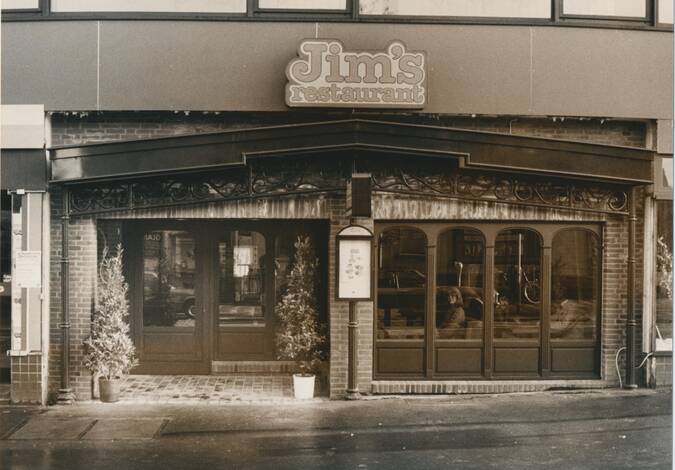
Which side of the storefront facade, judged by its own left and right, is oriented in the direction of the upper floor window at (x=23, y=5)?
right

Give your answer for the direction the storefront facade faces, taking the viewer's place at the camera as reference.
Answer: facing the viewer
